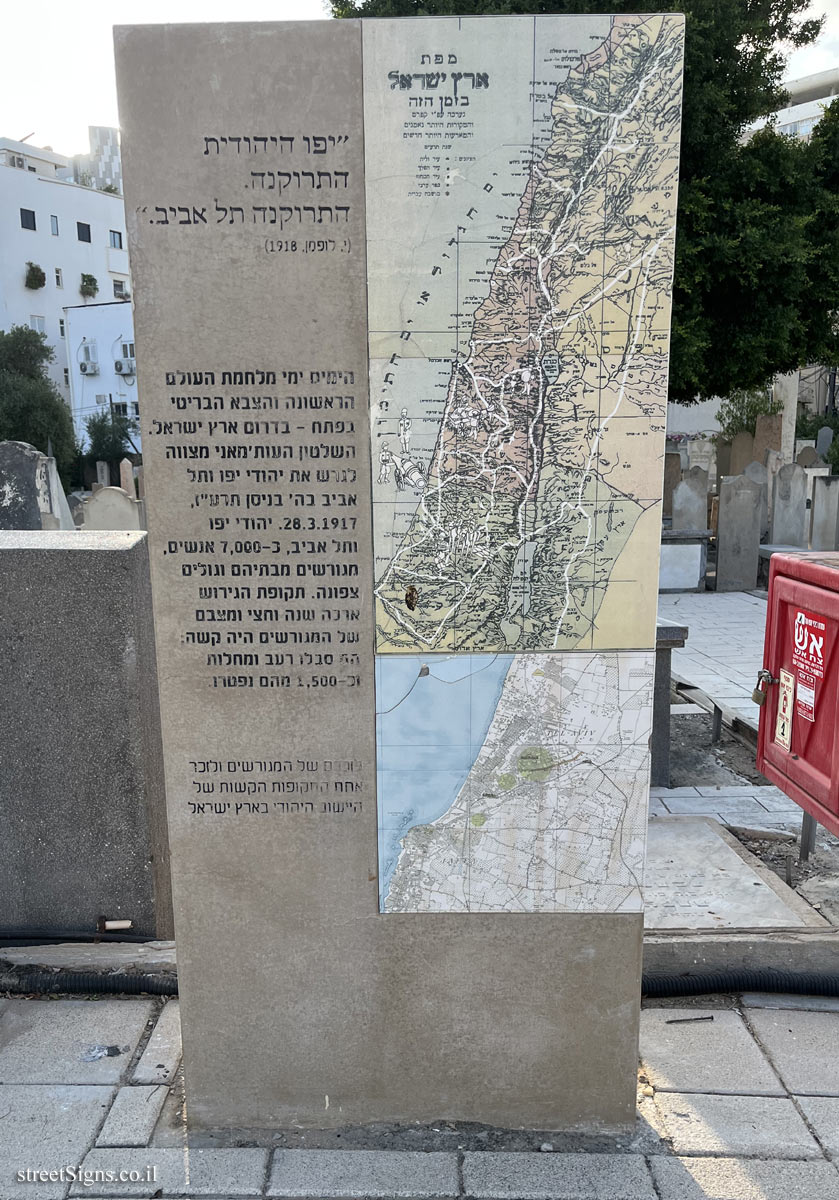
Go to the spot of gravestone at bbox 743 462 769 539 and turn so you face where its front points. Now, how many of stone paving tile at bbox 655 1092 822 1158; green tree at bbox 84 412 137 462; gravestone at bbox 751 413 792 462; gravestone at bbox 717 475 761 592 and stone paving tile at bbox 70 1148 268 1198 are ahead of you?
3

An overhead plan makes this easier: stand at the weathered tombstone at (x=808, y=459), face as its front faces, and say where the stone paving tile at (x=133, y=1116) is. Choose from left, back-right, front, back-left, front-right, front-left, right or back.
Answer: front

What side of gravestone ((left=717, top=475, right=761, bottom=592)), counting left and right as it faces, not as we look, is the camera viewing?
front

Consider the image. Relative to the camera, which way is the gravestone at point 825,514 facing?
toward the camera

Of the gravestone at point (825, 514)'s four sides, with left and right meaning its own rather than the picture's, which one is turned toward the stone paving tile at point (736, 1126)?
front

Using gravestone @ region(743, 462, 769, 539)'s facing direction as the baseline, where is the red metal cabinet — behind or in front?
in front

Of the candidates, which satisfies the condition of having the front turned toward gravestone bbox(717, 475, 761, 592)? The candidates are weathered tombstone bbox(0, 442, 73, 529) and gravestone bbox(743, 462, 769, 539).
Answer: gravestone bbox(743, 462, 769, 539)

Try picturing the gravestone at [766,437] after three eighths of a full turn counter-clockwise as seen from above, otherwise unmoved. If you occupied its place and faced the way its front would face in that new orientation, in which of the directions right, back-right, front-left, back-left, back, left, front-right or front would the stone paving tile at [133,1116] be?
back-right

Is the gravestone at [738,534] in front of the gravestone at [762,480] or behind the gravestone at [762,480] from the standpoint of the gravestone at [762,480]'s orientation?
in front

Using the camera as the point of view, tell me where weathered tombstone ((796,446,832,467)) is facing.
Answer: facing the viewer

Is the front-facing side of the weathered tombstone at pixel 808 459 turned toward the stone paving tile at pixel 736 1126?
yes

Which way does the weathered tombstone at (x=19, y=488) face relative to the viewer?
toward the camera

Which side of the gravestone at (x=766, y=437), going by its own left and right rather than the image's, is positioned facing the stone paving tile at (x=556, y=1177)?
front
